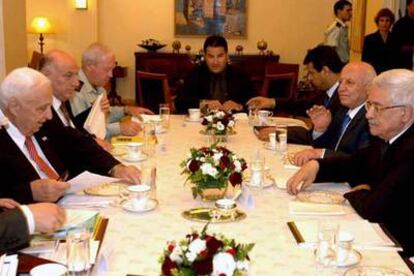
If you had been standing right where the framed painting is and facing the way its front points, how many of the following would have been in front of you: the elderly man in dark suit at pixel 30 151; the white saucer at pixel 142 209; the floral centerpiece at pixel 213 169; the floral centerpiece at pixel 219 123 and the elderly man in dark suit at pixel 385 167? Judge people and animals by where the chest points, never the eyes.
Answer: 5

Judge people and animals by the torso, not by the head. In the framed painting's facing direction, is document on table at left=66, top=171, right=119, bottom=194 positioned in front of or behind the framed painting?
in front

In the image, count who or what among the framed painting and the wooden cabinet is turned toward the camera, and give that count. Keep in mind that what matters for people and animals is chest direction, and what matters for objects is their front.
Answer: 2

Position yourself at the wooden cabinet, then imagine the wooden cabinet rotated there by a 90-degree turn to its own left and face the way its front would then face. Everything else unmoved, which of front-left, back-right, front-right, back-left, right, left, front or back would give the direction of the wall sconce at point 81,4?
back

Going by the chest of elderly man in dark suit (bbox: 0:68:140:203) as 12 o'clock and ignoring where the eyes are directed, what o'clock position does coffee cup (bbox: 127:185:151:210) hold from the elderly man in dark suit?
The coffee cup is roughly at 12 o'clock from the elderly man in dark suit.

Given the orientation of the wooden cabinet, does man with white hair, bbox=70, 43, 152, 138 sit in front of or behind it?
in front

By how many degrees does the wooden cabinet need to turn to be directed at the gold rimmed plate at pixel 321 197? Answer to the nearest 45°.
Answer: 0° — it already faces it

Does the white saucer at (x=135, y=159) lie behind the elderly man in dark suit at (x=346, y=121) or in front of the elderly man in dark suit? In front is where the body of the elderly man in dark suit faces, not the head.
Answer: in front

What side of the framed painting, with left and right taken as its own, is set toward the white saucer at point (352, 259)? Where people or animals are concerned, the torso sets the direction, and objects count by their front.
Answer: front

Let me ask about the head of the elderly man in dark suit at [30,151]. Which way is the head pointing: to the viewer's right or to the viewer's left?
to the viewer's right

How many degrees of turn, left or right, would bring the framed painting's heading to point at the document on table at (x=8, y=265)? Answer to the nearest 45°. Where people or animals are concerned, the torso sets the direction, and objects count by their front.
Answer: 0° — it already faces it
